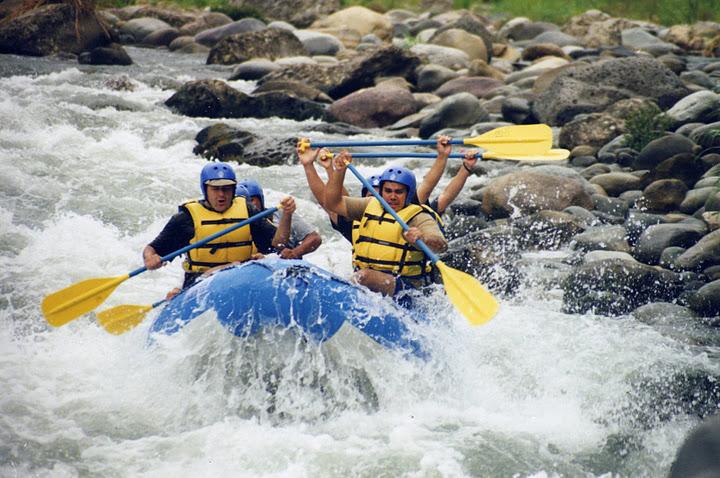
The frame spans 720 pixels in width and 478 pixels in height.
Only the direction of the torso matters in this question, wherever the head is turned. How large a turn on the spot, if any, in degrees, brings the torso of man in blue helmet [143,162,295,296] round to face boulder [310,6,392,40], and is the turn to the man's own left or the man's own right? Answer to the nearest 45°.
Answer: approximately 180°

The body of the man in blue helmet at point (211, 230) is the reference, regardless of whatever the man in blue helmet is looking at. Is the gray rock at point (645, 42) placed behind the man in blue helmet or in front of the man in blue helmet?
behind

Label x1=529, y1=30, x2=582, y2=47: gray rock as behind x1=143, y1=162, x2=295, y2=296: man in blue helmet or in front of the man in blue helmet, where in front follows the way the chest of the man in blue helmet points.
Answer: behind

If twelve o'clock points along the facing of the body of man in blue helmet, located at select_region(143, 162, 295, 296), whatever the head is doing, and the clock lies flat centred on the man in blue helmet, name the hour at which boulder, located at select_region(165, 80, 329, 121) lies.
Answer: The boulder is roughly at 6 o'clock from the man in blue helmet.

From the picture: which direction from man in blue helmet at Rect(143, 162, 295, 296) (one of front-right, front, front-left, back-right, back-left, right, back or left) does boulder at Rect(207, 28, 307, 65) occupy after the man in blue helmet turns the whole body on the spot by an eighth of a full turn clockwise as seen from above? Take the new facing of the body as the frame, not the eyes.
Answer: back-right

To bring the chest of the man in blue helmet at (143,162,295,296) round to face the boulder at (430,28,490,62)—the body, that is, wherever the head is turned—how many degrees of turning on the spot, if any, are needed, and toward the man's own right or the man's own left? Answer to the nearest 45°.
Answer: approximately 135° to the man's own left

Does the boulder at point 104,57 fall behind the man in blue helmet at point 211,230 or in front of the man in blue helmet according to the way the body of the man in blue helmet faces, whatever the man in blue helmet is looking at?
behind

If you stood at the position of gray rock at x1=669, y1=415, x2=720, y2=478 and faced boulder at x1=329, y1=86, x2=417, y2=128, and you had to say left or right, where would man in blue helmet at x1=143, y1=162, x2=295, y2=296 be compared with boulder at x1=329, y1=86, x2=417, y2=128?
left

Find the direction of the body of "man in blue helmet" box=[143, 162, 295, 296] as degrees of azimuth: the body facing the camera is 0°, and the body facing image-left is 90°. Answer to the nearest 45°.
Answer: approximately 0°

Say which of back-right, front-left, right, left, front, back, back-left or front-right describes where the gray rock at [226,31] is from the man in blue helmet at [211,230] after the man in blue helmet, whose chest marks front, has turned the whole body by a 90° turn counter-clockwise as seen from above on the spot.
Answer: left

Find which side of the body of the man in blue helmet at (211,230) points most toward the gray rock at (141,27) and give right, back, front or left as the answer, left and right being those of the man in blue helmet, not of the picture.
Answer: back
